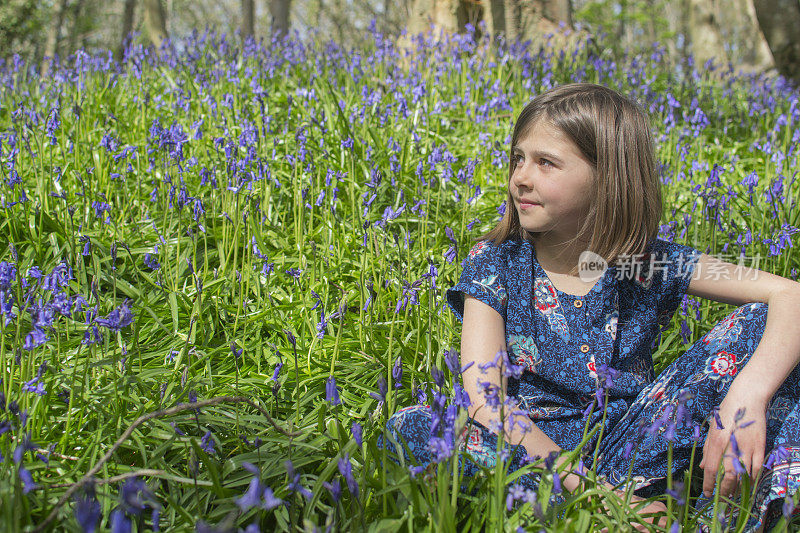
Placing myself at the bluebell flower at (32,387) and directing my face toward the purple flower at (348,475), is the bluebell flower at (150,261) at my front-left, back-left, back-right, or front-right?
back-left

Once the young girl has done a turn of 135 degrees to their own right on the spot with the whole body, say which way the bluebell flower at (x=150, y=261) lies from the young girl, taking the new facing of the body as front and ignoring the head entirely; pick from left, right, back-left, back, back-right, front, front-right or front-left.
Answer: front-left

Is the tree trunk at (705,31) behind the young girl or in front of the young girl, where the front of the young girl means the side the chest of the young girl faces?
behind

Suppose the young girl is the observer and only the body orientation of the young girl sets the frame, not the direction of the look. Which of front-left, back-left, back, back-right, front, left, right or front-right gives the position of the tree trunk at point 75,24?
back-right

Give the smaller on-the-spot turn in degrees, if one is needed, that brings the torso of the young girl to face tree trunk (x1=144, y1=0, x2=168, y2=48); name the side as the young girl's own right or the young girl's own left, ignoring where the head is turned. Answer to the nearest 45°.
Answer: approximately 135° to the young girl's own right

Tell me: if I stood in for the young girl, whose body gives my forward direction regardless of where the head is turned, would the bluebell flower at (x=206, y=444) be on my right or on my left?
on my right

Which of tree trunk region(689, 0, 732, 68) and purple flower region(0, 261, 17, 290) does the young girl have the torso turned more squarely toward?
the purple flower

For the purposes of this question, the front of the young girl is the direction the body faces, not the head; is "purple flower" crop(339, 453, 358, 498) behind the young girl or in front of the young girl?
in front

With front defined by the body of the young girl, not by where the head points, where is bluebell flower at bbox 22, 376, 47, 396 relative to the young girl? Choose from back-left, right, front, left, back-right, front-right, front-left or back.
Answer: front-right

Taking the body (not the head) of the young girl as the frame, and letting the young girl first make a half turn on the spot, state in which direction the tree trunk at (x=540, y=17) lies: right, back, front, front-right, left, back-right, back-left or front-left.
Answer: front

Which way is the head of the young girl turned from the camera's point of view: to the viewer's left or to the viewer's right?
to the viewer's left

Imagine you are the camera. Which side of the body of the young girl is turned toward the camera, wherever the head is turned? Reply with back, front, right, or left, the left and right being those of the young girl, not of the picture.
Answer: front

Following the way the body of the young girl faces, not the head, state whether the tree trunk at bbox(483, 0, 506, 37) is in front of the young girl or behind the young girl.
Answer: behind

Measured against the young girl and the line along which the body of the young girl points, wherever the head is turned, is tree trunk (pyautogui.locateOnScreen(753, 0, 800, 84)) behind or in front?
behind
